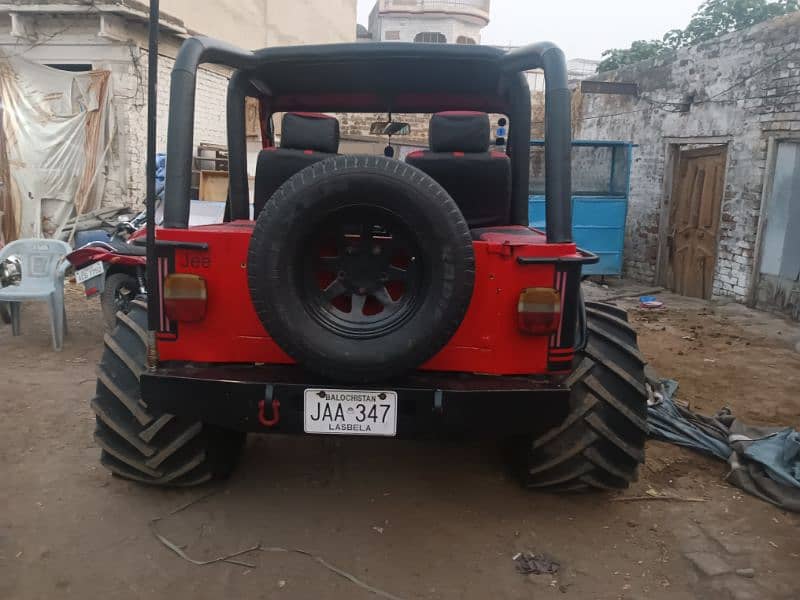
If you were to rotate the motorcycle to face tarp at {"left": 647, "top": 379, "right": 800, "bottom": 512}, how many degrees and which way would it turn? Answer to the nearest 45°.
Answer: approximately 90° to its right

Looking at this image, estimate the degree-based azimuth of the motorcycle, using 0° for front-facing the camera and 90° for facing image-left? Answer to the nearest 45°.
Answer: approximately 225°

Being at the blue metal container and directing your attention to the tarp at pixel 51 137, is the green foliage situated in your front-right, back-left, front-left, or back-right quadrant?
back-right

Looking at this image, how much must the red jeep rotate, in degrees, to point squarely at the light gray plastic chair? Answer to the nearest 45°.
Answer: approximately 45° to its left

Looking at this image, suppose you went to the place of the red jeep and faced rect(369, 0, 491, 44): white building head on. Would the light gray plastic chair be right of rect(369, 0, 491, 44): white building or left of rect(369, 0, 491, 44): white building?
left

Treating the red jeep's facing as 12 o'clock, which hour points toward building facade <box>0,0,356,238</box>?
The building facade is roughly at 11 o'clock from the red jeep.

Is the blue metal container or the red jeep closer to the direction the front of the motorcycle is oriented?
the blue metal container

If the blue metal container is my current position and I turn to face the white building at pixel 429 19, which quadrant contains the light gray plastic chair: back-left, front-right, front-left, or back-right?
back-left

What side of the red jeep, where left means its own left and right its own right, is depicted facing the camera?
back

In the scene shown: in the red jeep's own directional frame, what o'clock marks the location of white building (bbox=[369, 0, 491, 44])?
The white building is roughly at 12 o'clock from the red jeep.
